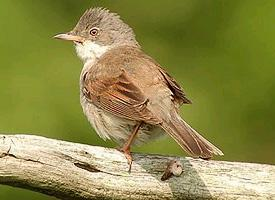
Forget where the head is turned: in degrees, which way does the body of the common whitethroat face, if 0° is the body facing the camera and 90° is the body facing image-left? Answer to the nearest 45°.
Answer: approximately 135°
